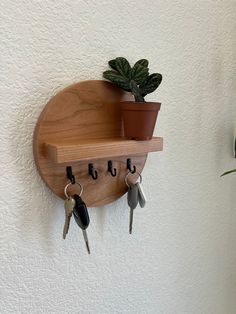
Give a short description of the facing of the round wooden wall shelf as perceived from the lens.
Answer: facing the viewer and to the right of the viewer
